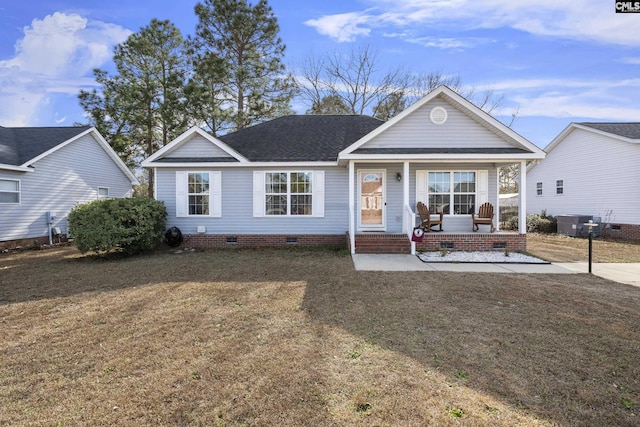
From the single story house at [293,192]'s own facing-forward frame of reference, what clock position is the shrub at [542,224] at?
The shrub is roughly at 8 o'clock from the single story house.

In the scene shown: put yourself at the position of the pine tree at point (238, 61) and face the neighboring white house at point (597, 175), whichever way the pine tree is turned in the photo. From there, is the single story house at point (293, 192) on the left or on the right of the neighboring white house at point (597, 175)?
right

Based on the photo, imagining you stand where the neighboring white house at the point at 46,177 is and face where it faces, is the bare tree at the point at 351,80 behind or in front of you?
behind

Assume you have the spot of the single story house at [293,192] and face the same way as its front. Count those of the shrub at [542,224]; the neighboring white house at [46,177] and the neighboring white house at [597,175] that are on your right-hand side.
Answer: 1

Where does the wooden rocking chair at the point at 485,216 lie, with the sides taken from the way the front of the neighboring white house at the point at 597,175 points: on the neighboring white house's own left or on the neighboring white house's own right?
on the neighboring white house's own right

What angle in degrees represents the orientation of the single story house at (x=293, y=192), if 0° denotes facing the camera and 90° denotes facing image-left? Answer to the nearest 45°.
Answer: approximately 0°

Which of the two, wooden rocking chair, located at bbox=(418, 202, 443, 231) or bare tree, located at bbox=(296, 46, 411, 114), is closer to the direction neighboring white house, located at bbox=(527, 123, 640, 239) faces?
the wooden rocking chair

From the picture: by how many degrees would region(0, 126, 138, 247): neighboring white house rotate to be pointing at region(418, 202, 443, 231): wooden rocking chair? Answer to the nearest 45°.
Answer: approximately 90° to its left

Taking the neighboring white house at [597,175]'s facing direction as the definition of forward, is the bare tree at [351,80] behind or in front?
behind
